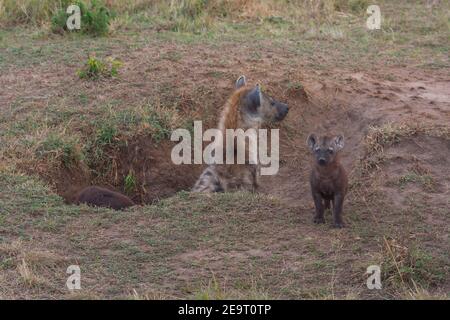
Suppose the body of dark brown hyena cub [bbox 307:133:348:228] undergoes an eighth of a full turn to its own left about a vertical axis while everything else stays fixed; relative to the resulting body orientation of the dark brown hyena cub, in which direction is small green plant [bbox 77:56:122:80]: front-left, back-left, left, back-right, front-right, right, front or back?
back

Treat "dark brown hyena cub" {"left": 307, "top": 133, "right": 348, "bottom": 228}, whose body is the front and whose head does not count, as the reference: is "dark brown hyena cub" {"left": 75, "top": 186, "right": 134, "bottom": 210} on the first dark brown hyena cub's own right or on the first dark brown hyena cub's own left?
on the first dark brown hyena cub's own right

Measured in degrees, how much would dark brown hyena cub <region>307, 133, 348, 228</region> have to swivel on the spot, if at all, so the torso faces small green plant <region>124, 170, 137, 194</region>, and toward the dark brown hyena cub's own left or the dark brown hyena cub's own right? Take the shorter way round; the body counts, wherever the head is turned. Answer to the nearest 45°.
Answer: approximately 135° to the dark brown hyena cub's own right

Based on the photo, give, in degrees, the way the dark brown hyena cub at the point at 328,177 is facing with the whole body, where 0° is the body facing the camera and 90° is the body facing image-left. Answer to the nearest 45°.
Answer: approximately 0°

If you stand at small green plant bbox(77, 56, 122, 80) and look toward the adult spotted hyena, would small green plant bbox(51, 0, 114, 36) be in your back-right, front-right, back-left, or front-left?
back-left

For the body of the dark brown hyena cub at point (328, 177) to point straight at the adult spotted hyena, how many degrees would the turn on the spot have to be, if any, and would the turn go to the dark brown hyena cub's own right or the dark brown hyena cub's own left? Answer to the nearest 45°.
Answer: approximately 135° to the dark brown hyena cub's own right

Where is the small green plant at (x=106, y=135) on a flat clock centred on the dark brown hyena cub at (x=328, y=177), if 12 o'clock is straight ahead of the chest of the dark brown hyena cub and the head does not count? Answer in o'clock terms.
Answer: The small green plant is roughly at 4 o'clock from the dark brown hyena cub.

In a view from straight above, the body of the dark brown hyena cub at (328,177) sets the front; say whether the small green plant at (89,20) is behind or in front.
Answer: behind
